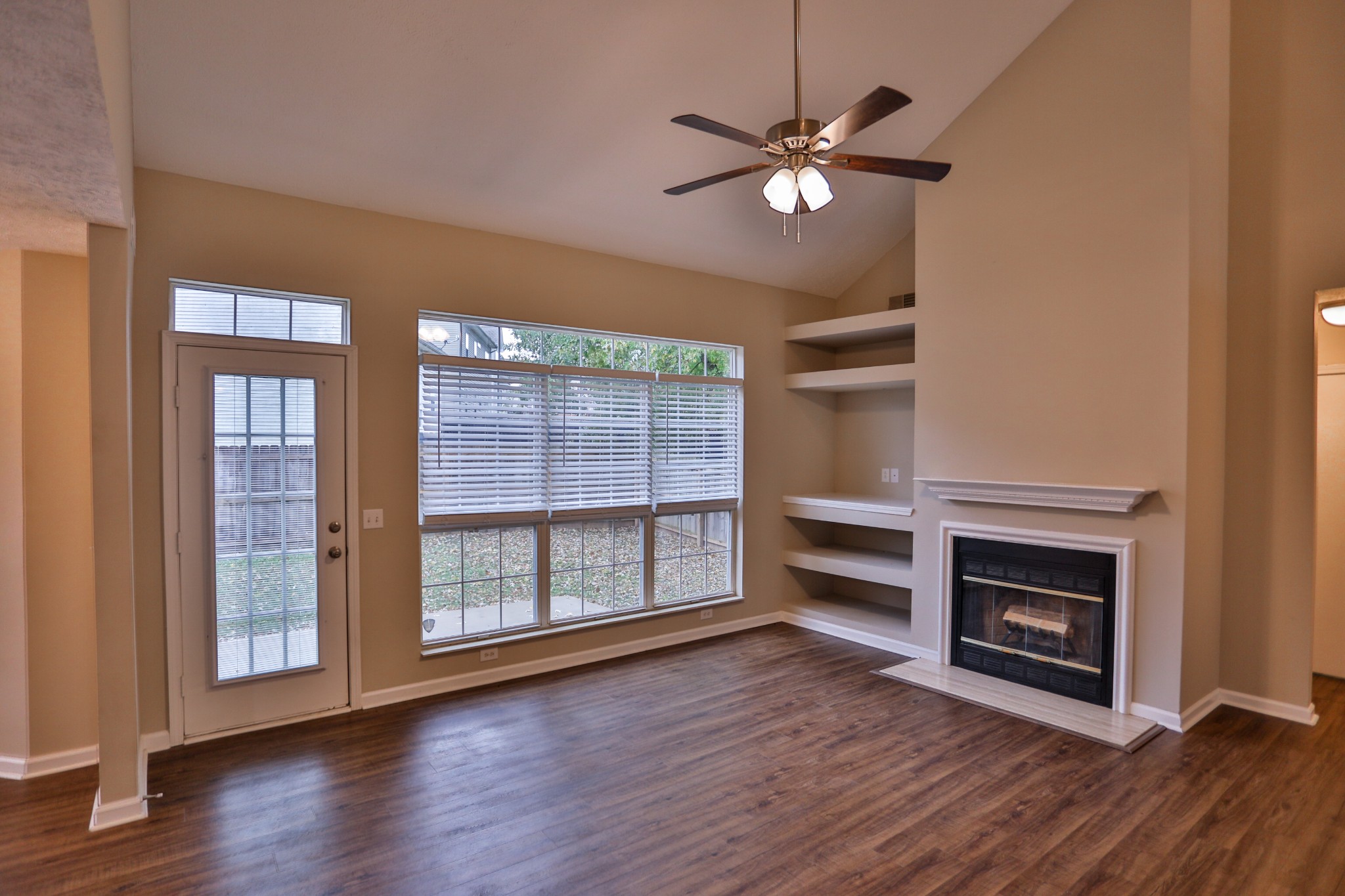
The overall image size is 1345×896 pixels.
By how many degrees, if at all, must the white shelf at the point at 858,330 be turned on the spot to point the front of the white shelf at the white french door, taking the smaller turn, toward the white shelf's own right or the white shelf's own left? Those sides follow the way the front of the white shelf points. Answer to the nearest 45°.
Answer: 0° — it already faces it

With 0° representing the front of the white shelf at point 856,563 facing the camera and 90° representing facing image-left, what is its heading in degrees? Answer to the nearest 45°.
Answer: approximately 45°

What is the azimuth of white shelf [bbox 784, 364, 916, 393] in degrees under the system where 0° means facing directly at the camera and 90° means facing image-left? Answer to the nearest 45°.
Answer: approximately 45°

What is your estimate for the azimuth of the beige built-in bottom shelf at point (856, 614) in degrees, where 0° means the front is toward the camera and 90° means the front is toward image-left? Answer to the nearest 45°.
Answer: approximately 45°

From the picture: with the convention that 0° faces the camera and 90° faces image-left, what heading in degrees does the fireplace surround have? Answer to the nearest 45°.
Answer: approximately 45°

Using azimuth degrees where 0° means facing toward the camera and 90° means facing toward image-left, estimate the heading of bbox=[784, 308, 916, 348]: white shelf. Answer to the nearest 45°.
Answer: approximately 45°
